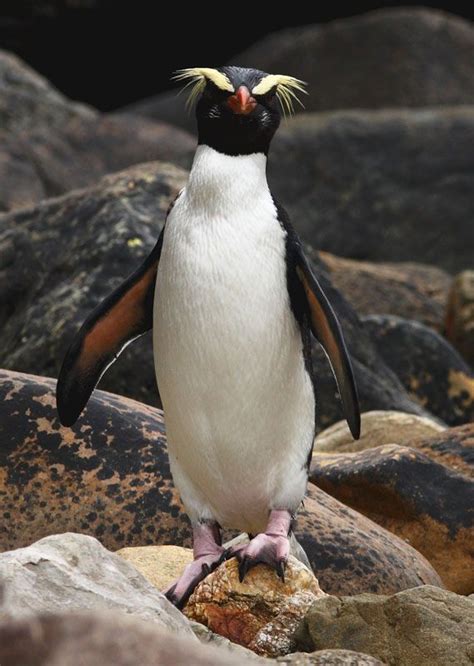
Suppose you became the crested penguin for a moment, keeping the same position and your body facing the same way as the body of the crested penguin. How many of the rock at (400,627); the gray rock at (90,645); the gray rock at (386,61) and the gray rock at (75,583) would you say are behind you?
1

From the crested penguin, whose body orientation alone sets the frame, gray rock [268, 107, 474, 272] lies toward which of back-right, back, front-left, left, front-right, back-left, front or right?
back

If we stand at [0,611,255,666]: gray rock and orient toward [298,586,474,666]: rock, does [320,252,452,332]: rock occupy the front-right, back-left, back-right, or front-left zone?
front-left

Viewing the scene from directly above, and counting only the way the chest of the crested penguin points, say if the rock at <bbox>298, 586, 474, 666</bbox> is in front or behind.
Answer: in front

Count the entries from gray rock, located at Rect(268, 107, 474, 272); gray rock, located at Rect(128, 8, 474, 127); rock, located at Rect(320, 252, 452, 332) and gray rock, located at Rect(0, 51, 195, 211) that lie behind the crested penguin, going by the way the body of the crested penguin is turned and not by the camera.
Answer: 4

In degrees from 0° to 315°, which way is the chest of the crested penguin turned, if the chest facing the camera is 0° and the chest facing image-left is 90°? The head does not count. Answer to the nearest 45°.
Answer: approximately 0°

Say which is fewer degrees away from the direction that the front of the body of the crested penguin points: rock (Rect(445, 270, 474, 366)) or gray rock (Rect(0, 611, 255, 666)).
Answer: the gray rock

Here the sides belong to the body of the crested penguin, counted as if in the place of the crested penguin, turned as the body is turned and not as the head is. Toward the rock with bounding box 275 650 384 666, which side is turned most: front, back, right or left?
front

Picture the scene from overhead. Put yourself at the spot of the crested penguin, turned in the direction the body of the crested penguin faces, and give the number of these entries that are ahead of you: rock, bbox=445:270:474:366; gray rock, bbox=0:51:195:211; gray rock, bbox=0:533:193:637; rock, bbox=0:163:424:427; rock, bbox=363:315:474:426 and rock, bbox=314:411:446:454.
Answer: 1

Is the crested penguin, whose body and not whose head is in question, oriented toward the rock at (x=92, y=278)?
no

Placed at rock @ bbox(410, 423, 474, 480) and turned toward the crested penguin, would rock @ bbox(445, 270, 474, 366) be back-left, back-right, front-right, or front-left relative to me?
back-right

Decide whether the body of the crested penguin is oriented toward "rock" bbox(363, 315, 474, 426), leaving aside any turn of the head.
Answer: no

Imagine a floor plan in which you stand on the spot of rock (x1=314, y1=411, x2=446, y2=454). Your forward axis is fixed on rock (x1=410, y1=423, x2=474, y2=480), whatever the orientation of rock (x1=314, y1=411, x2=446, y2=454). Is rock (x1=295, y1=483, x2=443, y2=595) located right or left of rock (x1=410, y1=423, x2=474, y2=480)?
right

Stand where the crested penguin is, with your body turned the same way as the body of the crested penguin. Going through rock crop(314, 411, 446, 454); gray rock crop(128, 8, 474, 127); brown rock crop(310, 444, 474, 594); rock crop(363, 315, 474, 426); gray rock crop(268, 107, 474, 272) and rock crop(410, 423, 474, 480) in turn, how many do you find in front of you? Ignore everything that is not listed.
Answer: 0

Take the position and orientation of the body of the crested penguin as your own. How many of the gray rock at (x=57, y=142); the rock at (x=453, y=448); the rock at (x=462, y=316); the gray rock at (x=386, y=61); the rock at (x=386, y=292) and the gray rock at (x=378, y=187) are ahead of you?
0

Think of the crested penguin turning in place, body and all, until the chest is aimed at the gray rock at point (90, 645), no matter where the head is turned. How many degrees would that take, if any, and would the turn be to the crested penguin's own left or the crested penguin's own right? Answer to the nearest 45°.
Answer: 0° — it already faces it
